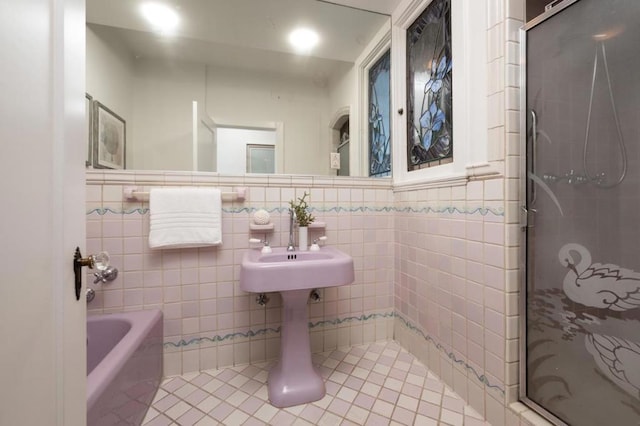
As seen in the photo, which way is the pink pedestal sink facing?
toward the camera

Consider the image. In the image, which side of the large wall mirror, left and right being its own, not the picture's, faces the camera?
front

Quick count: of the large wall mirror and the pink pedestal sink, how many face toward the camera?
2

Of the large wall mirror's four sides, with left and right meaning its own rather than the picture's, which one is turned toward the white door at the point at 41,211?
front

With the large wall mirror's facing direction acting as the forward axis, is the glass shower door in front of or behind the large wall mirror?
in front

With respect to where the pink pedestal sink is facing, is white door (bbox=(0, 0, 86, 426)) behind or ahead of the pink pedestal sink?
ahead

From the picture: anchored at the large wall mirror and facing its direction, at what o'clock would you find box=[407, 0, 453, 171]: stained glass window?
The stained glass window is roughly at 10 o'clock from the large wall mirror.
